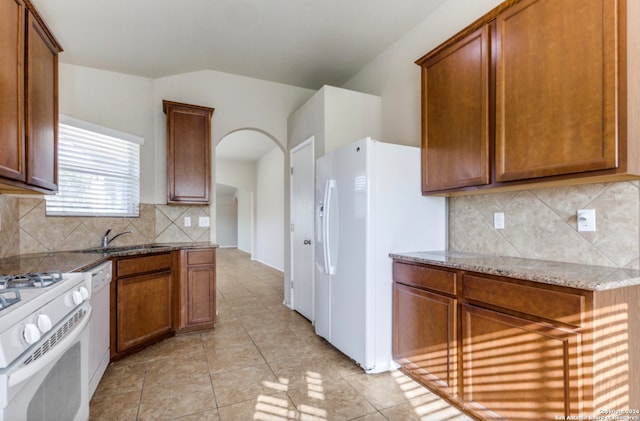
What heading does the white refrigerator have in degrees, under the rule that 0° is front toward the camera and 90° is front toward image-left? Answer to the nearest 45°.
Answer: approximately 45°

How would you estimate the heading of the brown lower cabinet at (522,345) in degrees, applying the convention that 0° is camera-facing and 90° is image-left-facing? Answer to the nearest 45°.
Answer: approximately 45°

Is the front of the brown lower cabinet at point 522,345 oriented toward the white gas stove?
yes

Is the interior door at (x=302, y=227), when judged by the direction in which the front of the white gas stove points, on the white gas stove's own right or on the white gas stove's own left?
on the white gas stove's own left

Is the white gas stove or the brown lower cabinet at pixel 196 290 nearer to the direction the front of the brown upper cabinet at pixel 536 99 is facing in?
the white gas stove

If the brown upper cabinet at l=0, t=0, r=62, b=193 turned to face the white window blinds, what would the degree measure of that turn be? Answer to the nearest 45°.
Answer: approximately 135° to its left
